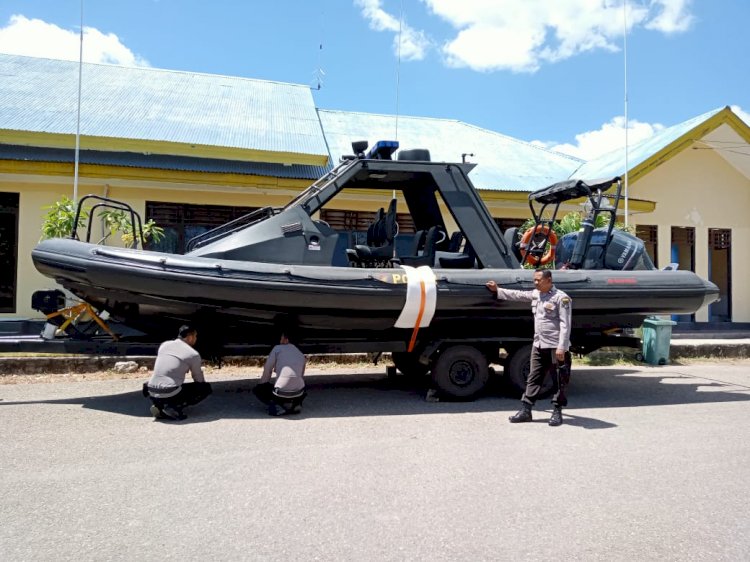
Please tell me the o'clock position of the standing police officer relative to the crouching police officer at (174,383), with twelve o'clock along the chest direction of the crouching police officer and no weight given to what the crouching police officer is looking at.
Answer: The standing police officer is roughly at 2 o'clock from the crouching police officer.

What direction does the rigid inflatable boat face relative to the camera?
to the viewer's left

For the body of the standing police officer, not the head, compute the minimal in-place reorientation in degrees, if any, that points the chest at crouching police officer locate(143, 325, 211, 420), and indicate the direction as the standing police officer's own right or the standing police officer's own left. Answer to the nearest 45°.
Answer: approximately 45° to the standing police officer's own right

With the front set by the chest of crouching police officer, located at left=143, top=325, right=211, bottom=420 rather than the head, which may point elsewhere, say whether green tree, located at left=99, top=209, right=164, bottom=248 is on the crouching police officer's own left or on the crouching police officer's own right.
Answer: on the crouching police officer's own left

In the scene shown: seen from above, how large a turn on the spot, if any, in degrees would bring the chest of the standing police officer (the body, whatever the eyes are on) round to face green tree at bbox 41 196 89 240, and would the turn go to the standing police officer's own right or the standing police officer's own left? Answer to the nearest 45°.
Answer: approximately 45° to the standing police officer's own right

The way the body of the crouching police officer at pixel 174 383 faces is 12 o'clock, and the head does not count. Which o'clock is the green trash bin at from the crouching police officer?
The green trash bin is roughly at 1 o'clock from the crouching police officer.

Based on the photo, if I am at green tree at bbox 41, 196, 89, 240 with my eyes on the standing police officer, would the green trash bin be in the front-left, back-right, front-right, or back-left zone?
front-left

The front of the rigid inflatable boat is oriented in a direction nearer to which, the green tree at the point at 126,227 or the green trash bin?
the green tree

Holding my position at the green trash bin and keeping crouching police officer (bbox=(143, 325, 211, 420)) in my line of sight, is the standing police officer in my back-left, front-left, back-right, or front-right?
front-left

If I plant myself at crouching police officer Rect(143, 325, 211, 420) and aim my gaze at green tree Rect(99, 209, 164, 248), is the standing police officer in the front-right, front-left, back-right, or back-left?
back-right

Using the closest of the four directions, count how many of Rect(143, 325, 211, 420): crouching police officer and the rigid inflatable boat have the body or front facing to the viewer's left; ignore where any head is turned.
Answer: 1

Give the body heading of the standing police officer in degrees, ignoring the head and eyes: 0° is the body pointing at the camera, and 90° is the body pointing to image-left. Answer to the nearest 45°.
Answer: approximately 45°

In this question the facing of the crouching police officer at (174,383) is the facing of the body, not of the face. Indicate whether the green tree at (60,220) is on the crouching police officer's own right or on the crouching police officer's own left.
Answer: on the crouching police officer's own left

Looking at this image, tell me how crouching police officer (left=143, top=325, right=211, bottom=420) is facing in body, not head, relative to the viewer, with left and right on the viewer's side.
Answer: facing away from the viewer and to the right of the viewer

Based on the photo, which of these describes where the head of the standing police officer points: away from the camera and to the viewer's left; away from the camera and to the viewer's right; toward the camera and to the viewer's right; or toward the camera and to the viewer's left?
toward the camera and to the viewer's left
